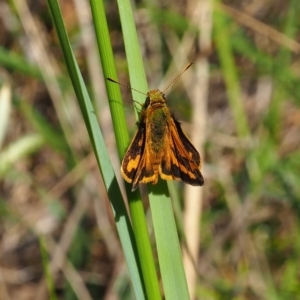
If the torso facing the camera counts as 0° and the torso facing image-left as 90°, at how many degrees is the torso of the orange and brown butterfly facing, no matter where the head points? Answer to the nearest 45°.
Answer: approximately 180°
